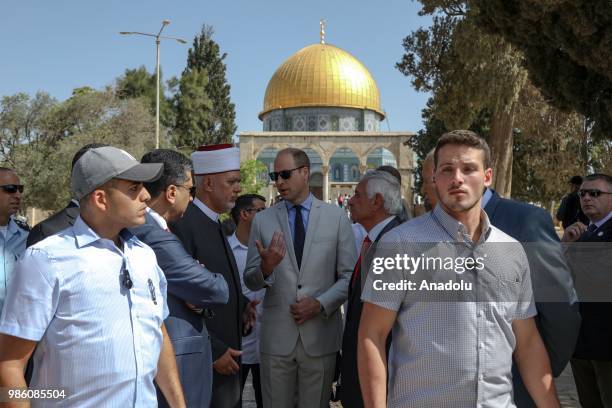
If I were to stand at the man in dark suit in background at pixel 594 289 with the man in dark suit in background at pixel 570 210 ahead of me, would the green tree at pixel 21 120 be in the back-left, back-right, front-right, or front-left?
front-left

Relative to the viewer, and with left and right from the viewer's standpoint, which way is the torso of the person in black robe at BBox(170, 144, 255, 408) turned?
facing to the right of the viewer

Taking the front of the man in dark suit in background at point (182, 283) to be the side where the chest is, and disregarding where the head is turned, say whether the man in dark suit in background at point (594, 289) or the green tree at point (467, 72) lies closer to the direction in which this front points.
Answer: the man in dark suit in background

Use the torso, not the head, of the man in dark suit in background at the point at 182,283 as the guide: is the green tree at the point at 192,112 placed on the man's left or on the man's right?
on the man's left

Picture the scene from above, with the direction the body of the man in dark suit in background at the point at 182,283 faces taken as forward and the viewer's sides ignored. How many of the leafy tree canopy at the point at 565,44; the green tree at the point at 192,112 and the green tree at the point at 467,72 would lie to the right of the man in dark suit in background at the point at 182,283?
0

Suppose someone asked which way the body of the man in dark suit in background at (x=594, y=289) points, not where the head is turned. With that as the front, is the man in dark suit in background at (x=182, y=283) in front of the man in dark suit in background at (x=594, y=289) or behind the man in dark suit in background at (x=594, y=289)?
in front

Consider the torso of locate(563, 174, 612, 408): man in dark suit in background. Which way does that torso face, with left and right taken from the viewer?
facing the viewer and to the left of the viewer

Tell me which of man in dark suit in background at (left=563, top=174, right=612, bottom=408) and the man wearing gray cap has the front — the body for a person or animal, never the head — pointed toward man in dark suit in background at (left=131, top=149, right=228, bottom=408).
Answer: man in dark suit in background at (left=563, top=174, right=612, bottom=408)

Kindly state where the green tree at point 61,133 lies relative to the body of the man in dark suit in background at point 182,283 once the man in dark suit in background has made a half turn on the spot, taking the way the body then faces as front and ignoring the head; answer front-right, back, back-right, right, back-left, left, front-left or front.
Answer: right

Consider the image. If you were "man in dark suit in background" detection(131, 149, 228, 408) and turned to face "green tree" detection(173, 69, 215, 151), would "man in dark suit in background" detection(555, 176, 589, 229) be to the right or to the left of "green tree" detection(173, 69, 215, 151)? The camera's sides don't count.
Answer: right

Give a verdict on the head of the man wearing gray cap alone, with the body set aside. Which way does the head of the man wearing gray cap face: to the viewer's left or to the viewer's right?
to the viewer's right

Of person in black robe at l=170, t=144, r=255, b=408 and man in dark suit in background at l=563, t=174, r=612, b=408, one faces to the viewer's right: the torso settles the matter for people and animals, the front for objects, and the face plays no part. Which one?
person in black robe at l=170, t=144, r=255, b=408

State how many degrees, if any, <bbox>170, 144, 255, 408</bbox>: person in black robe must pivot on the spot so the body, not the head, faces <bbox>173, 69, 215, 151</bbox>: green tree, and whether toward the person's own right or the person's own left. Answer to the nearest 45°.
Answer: approximately 90° to the person's own left

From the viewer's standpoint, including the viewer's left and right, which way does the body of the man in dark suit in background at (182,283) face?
facing to the right of the viewer

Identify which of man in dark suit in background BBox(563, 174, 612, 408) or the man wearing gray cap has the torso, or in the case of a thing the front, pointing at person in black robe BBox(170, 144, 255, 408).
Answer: man in dark suit in background BBox(563, 174, 612, 408)

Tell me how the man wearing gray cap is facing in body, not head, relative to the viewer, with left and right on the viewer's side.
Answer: facing the viewer and to the right of the viewer

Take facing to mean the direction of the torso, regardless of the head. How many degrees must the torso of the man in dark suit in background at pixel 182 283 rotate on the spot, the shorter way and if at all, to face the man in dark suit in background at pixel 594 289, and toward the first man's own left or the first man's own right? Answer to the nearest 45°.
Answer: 0° — they already face them
